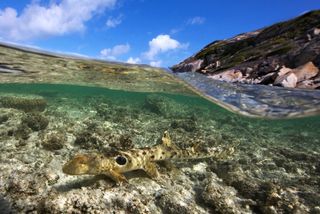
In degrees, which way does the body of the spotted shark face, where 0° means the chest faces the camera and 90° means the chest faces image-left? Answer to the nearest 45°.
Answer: approximately 90°

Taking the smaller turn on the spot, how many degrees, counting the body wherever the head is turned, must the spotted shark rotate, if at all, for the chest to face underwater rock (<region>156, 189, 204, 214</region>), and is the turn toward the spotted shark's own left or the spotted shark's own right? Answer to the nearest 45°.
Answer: approximately 135° to the spotted shark's own left

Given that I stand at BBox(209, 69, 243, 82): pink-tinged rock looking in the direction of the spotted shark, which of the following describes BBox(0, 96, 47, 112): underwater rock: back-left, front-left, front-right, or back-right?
front-right

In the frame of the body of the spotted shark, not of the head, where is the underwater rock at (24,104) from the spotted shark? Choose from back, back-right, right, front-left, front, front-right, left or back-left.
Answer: front-right

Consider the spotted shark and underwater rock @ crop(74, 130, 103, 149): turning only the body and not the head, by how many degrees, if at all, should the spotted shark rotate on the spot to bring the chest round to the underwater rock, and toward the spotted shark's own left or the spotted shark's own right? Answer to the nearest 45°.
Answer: approximately 45° to the spotted shark's own right

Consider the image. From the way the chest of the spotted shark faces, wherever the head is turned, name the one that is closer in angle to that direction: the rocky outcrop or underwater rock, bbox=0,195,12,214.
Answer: the underwater rock

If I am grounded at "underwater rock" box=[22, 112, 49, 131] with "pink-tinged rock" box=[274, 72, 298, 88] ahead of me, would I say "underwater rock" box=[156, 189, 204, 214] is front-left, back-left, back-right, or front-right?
front-right

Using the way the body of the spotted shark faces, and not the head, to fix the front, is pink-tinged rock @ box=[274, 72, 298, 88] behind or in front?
behind

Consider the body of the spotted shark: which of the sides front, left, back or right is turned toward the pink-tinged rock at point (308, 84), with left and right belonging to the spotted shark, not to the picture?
back

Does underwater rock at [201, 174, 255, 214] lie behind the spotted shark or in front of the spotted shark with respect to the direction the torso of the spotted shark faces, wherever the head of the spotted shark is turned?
behind
